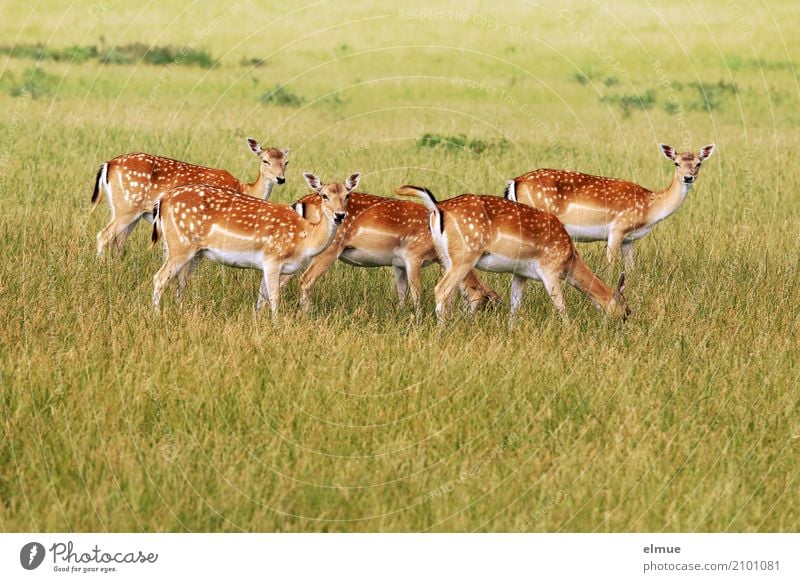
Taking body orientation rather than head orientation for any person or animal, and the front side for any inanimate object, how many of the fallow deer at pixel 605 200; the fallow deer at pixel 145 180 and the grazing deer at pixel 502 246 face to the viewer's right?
3

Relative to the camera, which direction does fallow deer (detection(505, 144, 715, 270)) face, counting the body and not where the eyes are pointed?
to the viewer's right

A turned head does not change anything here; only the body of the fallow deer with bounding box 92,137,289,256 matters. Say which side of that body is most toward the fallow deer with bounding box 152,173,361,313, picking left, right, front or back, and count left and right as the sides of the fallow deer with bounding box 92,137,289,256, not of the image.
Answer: right

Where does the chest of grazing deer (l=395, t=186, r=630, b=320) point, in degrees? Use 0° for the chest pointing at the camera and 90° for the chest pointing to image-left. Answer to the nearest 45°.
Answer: approximately 270°

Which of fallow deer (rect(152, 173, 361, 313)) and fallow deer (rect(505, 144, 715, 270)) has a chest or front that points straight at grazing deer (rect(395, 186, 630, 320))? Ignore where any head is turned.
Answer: fallow deer (rect(152, 173, 361, 313))

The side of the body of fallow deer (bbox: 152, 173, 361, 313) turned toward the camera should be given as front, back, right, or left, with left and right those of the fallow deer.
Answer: right

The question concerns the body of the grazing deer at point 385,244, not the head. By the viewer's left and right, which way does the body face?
facing to the right of the viewer

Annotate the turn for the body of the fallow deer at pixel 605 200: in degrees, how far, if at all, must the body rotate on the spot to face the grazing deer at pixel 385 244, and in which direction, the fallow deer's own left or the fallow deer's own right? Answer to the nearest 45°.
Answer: approximately 135° to the fallow deer's own right

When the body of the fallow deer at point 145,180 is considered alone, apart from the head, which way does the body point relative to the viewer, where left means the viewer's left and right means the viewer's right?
facing to the right of the viewer

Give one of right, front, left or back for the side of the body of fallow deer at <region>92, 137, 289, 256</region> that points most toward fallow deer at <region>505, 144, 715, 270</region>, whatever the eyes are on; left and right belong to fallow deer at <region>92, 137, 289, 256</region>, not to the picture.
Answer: front
